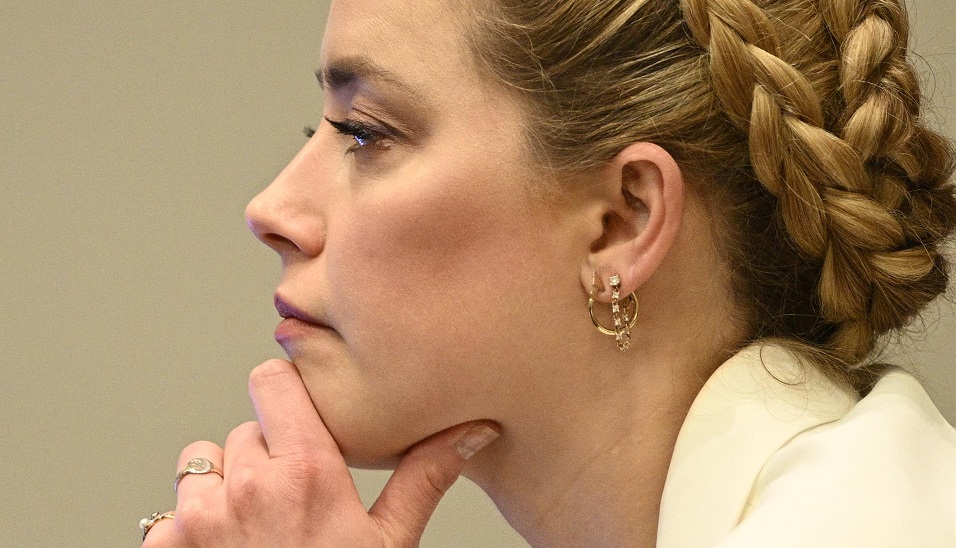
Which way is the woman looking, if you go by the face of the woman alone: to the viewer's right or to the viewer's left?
to the viewer's left

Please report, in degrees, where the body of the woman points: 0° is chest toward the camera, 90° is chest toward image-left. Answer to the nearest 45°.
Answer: approximately 90°
